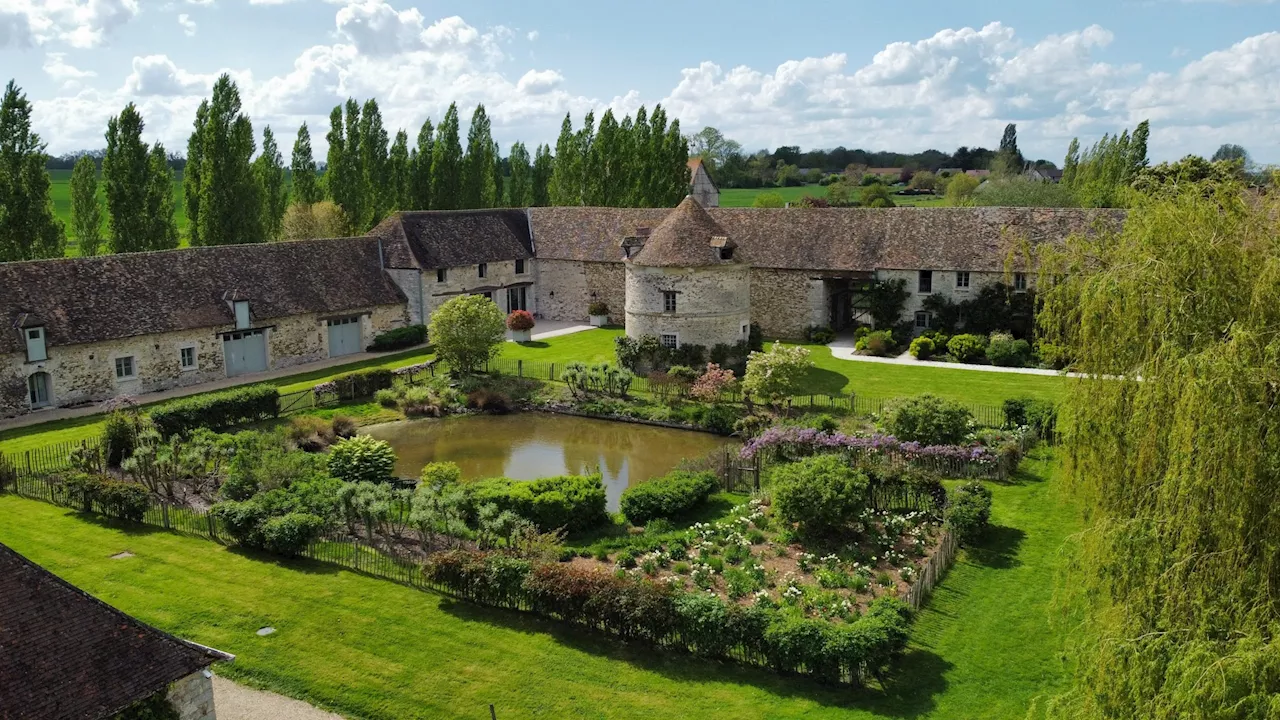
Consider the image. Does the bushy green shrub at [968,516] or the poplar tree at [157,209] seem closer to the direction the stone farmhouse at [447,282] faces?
the bushy green shrub

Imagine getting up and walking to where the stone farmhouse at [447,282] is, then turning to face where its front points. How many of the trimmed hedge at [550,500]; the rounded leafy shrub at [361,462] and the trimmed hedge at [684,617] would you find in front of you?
3

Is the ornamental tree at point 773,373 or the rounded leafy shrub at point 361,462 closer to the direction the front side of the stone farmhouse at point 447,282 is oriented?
the rounded leafy shrub

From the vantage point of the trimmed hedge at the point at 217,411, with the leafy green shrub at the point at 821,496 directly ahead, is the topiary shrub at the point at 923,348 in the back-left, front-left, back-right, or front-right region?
front-left

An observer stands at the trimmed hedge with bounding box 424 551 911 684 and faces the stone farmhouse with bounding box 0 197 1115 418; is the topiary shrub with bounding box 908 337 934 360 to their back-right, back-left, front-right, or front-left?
front-right

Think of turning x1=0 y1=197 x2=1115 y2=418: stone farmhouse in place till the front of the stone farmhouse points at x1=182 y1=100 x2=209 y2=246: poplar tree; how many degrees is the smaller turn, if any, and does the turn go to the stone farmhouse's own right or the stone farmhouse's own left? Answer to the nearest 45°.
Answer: approximately 135° to the stone farmhouse's own right

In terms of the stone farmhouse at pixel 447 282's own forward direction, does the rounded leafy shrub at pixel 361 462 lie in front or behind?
in front

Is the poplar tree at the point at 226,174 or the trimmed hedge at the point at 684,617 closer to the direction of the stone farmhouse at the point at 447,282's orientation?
the trimmed hedge

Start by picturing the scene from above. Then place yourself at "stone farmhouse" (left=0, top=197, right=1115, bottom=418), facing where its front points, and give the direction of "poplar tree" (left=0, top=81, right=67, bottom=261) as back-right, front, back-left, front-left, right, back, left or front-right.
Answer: right

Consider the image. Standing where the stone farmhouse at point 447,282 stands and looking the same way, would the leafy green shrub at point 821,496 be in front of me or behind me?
in front

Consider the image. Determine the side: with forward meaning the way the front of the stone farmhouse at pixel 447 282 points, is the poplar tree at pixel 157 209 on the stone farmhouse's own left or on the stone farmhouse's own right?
on the stone farmhouse's own right

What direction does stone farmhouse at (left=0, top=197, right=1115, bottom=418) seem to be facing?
toward the camera

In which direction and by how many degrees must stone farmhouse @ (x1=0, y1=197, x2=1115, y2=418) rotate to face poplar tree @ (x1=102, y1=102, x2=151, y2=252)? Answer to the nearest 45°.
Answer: approximately 90° to its right

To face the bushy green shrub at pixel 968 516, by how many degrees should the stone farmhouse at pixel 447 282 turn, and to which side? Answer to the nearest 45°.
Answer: approximately 45° to its left
